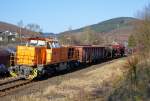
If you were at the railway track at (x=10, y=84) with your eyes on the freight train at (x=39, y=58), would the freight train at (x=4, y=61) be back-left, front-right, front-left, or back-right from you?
front-left

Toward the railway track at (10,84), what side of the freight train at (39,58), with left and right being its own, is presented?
front

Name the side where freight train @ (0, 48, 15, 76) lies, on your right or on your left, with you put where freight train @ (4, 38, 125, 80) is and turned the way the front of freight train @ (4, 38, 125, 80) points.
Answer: on your right

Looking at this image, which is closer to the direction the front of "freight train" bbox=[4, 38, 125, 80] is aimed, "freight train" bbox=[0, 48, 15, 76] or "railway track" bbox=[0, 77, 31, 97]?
the railway track

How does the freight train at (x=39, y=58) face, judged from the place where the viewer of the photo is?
facing the viewer and to the left of the viewer
